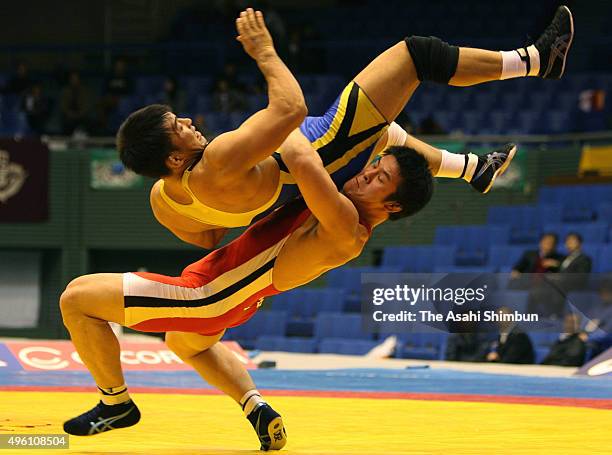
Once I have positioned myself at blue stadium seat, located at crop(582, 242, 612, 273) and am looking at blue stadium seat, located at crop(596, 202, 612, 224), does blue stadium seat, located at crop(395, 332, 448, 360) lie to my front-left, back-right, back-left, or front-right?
back-left

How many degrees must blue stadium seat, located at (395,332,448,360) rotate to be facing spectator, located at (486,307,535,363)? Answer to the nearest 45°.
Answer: approximately 45° to its left

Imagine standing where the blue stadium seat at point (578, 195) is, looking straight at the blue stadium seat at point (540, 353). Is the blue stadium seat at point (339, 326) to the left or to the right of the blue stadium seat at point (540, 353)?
right

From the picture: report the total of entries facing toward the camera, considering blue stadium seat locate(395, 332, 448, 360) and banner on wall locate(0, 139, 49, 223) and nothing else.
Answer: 2

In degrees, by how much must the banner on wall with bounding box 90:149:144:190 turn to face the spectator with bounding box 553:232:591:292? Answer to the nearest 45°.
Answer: approximately 45° to its left

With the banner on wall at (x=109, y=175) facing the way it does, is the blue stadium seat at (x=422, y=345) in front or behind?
in front

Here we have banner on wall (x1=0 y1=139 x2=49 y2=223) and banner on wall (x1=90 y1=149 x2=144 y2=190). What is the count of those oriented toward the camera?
2

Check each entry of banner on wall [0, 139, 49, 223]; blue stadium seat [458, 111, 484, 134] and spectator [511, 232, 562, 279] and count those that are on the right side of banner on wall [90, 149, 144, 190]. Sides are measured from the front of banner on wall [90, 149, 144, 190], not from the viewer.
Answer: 1

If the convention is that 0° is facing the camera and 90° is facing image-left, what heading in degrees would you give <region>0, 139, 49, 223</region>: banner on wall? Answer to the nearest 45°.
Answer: approximately 0°

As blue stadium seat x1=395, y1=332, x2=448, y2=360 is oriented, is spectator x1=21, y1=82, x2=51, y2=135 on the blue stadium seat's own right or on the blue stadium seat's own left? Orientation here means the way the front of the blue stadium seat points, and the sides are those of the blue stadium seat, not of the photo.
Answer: on the blue stadium seat's own right

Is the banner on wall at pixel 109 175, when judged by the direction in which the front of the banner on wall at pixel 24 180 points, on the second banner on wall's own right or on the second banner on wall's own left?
on the second banner on wall's own left

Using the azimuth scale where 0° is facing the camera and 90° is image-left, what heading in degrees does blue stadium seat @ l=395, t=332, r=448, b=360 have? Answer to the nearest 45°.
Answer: approximately 0°

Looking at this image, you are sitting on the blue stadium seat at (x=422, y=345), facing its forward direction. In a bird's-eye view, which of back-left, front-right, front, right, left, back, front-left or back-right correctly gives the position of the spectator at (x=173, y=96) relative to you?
back-right
